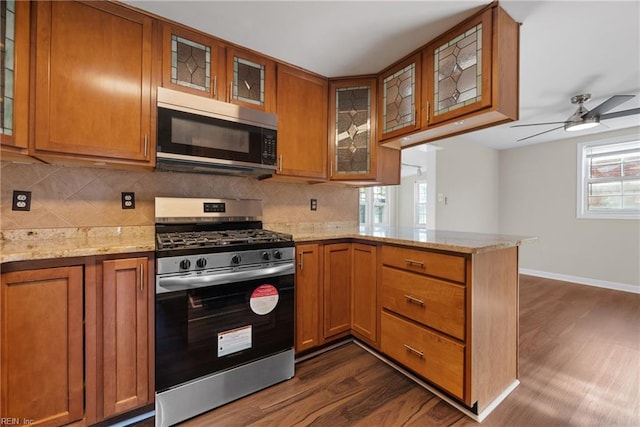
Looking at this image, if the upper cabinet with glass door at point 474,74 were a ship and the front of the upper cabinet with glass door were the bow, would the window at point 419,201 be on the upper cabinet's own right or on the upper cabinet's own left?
on the upper cabinet's own right

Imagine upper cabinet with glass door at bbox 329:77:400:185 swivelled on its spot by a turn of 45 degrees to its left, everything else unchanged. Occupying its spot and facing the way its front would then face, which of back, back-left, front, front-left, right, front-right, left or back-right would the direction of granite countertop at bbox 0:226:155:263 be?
right

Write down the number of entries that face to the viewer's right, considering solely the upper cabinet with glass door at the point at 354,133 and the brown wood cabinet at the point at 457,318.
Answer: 0

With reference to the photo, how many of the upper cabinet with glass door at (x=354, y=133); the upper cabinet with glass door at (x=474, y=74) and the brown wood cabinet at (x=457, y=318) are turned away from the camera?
0

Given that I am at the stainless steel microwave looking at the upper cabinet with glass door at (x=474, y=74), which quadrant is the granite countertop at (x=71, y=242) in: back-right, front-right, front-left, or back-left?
back-right

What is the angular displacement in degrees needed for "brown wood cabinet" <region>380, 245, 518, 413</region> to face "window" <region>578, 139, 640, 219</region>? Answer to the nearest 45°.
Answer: approximately 180°

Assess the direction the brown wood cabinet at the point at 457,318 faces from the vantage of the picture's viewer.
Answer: facing the viewer and to the left of the viewer

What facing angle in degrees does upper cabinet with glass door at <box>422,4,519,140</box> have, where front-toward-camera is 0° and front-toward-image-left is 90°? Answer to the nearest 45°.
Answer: approximately 45°

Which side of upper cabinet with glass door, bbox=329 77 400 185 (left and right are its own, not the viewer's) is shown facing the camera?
front

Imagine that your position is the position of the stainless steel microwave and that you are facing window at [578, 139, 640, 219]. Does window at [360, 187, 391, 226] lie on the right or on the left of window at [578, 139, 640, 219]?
left
